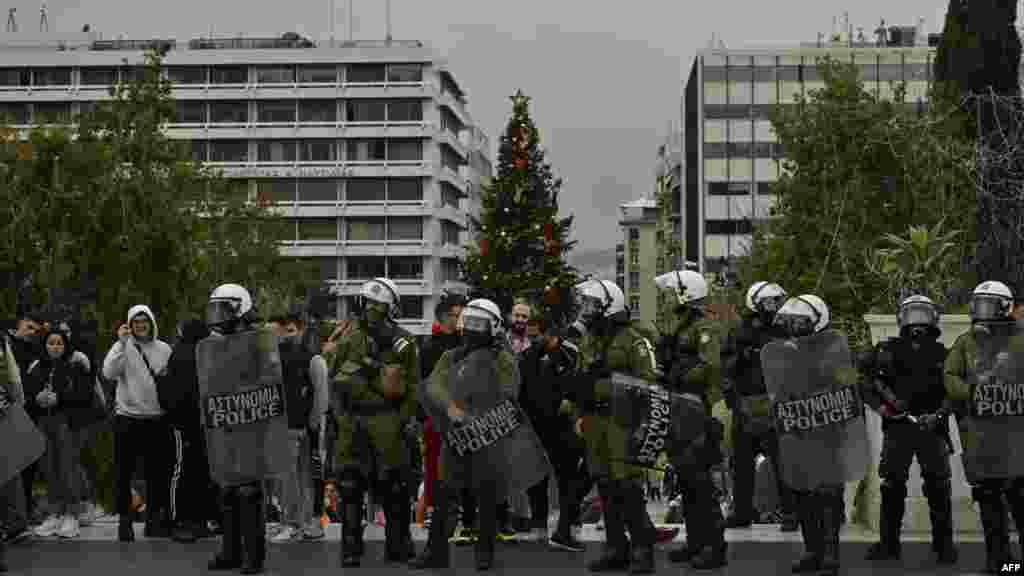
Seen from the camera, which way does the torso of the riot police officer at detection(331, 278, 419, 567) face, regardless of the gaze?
toward the camera

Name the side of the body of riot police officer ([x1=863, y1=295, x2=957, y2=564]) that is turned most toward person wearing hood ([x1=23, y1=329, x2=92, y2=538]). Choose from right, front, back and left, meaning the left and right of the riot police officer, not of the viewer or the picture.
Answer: right

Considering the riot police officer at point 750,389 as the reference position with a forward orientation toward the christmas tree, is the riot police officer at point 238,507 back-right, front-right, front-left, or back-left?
back-left

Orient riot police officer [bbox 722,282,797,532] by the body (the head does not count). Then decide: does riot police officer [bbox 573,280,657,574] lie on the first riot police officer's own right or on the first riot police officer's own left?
on the first riot police officer's own right

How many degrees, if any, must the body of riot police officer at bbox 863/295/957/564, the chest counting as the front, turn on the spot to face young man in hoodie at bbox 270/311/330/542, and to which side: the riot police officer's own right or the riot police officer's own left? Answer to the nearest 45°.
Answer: approximately 90° to the riot police officer's own right

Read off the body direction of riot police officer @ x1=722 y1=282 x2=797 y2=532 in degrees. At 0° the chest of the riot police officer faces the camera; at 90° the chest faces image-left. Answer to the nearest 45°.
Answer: approximately 315°

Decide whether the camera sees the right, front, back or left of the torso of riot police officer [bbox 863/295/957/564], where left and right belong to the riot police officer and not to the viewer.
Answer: front

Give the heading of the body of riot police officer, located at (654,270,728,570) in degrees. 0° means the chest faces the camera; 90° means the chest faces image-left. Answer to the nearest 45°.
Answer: approximately 90°
